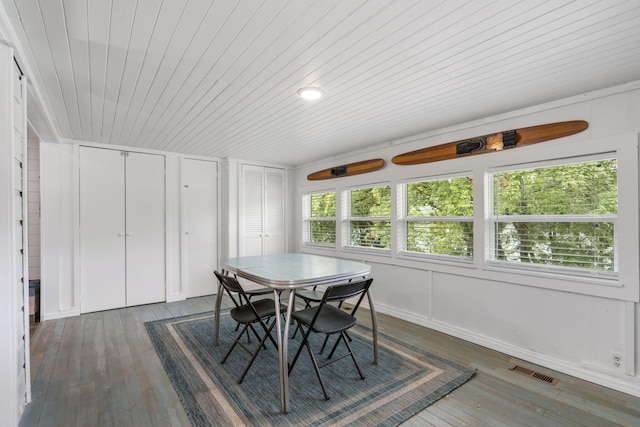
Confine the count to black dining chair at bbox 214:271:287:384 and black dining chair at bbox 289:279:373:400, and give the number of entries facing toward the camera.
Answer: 0

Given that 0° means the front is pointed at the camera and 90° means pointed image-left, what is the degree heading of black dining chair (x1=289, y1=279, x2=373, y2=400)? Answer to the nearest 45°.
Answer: approximately 135°

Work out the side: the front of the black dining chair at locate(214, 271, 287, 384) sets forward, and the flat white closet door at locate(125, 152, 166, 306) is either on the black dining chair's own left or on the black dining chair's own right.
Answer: on the black dining chair's own left

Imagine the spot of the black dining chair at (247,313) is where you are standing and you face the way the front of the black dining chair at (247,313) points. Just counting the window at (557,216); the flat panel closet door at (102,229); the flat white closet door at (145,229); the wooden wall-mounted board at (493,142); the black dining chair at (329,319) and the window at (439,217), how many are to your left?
2

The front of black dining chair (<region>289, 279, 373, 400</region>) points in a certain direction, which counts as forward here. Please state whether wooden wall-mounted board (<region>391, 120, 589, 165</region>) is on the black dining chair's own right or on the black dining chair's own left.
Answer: on the black dining chair's own right

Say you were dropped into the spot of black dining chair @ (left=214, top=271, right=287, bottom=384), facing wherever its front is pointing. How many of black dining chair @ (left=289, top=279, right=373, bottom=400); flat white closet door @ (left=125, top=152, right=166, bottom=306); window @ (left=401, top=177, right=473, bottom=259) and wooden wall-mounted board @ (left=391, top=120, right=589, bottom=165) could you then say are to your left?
1

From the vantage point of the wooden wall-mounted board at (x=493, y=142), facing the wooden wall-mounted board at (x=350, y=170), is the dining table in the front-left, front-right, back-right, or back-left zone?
front-left

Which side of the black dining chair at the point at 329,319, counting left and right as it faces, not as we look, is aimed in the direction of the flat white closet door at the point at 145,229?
front

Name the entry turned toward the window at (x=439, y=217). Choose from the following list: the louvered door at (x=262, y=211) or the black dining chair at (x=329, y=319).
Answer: the louvered door

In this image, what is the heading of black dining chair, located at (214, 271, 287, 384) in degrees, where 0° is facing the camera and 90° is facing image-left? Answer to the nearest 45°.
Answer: approximately 225°

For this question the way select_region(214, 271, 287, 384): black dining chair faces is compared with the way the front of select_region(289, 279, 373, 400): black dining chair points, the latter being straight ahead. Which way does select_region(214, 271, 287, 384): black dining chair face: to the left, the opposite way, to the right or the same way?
to the right

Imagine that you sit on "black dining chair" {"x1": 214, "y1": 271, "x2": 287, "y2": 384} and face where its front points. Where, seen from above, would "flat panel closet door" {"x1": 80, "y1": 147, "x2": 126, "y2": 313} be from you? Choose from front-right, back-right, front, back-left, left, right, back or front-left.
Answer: left

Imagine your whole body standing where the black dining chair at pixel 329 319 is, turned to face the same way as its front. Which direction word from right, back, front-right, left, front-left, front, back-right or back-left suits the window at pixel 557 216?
back-right

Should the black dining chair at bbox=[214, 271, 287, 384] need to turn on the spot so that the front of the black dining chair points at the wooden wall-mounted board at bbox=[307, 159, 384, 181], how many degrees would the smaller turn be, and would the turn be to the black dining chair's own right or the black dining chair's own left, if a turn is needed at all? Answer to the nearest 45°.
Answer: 0° — it already faces it
